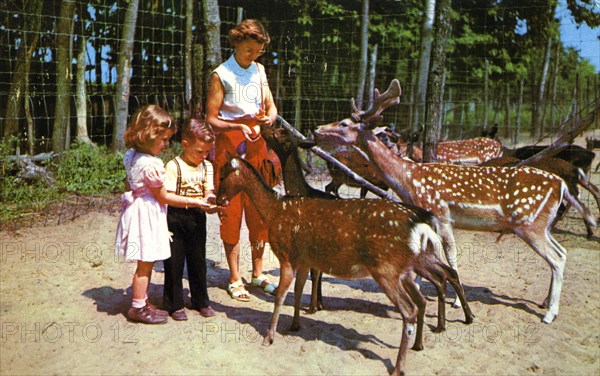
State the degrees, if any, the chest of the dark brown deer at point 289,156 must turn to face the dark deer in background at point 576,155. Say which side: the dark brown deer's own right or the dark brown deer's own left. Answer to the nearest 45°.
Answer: approximately 135° to the dark brown deer's own right

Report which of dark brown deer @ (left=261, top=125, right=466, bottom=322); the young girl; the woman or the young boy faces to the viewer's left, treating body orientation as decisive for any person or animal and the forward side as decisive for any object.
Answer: the dark brown deer

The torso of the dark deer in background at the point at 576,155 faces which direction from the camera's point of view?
to the viewer's left

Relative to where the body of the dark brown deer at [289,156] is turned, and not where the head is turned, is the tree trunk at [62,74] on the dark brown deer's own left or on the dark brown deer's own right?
on the dark brown deer's own right

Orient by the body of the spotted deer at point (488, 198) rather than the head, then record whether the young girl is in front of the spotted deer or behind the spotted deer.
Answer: in front

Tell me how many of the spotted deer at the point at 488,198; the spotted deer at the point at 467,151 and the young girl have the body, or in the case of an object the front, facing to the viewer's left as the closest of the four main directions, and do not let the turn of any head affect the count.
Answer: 2

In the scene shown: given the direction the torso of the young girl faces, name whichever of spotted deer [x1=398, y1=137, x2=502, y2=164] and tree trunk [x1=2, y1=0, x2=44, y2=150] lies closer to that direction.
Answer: the spotted deer

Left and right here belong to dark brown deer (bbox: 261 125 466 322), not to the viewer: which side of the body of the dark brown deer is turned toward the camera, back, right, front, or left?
left

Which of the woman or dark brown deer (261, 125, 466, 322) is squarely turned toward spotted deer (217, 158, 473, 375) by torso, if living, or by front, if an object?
the woman

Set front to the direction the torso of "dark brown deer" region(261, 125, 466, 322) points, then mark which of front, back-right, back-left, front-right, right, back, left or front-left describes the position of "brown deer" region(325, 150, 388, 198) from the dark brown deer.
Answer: right

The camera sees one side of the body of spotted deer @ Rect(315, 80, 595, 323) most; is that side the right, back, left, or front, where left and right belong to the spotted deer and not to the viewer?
left

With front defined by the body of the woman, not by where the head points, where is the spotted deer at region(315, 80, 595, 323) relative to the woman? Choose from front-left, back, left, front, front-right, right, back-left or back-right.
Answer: front-left

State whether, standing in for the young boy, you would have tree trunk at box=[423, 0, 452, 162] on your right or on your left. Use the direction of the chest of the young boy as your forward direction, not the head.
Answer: on your left

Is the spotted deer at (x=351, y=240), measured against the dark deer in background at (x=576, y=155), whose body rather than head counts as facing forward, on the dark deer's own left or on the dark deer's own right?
on the dark deer's own left

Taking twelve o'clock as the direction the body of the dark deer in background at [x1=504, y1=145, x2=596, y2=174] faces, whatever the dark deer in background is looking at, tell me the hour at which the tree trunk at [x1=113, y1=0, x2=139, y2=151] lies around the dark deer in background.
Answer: The tree trunk is roughly at 12 o'clock from the dark deer in background.
